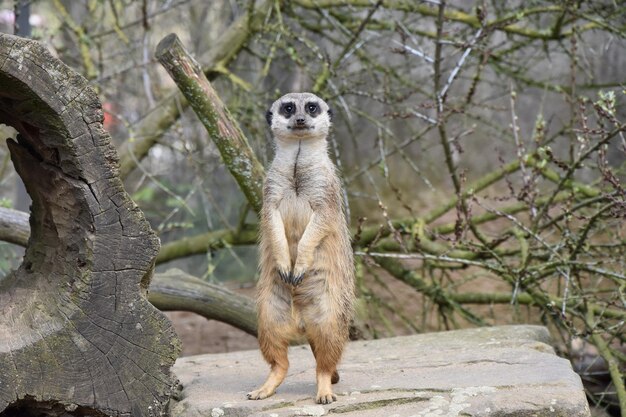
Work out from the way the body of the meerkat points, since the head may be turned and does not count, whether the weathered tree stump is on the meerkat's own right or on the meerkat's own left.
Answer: on the meerkat's own right

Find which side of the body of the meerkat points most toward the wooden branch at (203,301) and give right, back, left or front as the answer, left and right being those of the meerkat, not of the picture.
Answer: back

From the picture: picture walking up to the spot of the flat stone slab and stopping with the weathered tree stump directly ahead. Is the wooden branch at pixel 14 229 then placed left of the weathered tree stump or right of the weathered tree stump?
right

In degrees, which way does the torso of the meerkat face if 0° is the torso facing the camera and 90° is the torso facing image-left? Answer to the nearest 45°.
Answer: approximately 0°

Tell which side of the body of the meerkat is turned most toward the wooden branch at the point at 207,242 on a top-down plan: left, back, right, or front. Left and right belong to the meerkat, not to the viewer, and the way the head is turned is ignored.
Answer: back

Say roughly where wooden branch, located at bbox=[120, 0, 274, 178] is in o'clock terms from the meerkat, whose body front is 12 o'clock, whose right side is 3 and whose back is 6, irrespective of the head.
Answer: The wooden branch is roughly at 5 o'clock from the meerkat.
